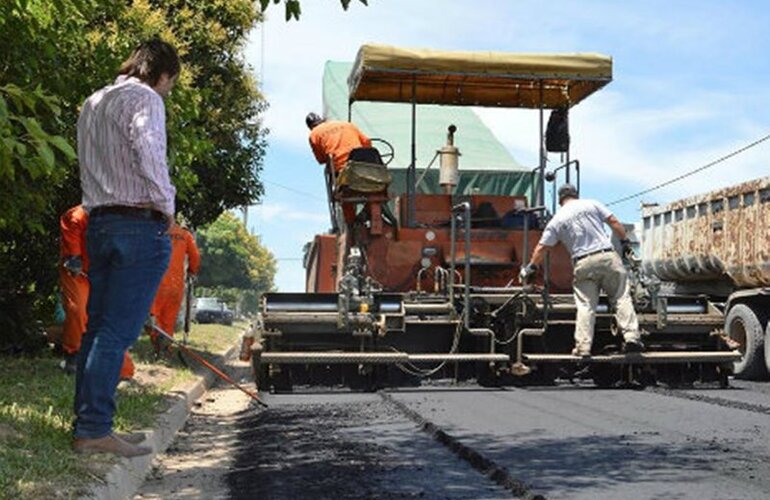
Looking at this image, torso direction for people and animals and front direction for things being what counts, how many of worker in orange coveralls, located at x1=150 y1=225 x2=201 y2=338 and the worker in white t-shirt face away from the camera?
1

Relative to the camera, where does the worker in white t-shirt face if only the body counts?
away from the camera

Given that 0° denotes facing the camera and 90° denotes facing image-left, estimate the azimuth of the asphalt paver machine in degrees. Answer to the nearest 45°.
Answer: approximately 180°

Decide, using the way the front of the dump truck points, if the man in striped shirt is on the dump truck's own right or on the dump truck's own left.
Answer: on the dump truck's own left

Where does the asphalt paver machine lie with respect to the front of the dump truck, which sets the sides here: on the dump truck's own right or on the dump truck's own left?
on the dump truck's own left

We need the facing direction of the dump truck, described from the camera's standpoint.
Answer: facing away from the viewer and to the left of the viewer

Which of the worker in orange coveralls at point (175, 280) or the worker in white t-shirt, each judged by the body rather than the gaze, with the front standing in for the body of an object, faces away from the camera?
the worker in white t-shirt

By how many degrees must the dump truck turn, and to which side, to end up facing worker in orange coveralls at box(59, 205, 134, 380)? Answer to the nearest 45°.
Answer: approximately 90° to its left

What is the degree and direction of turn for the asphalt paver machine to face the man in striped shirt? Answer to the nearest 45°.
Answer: approximately 180°
